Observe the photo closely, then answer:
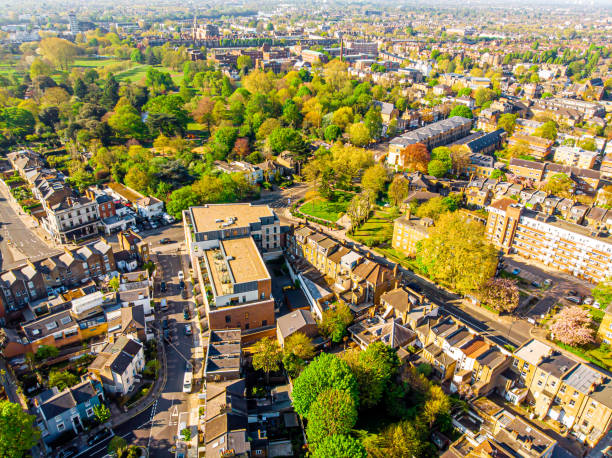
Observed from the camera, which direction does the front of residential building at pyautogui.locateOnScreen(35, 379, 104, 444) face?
facing the viewer and to the right of the viewer

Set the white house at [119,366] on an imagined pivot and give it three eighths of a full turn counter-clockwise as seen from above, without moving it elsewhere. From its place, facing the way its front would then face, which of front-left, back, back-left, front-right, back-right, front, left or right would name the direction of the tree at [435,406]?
back-right

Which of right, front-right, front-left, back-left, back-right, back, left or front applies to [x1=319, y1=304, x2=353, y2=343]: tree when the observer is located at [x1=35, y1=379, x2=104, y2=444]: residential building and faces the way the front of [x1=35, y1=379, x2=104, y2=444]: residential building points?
front-left

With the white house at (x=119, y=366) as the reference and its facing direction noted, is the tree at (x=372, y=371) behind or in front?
in front

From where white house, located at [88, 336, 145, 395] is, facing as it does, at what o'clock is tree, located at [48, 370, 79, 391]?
The tree is roughly at 5 o'clock from the white house.

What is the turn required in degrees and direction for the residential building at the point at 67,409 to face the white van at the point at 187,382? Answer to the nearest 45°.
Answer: approximately 45° to its left

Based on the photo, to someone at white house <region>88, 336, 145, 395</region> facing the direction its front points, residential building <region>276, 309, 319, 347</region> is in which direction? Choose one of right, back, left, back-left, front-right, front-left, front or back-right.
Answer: front-left

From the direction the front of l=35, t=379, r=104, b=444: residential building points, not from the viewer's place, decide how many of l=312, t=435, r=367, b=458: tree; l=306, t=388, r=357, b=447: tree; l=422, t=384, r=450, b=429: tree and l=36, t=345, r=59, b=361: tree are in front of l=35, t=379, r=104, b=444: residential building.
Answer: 3

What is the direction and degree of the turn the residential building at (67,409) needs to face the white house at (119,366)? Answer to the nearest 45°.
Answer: approximately 90° to its left

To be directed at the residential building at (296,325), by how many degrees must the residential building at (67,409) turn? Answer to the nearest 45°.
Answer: approximately 45° to its left

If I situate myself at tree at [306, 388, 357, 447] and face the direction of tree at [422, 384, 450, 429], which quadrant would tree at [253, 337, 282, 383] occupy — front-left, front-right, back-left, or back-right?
back-left

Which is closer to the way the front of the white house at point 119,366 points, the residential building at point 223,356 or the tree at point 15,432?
the residential building

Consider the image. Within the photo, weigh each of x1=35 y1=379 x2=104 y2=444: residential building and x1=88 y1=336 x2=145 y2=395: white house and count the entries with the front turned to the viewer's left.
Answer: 0
